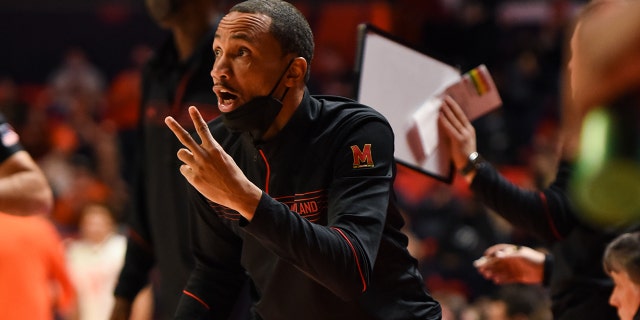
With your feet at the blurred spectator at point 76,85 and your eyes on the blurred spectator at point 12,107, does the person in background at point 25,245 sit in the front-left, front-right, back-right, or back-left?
front-left

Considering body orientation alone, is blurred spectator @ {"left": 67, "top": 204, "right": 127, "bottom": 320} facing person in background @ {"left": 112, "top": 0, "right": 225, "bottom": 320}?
yes

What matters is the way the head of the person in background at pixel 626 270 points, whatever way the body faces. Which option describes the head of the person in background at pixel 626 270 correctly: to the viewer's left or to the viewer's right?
to the viewer's left

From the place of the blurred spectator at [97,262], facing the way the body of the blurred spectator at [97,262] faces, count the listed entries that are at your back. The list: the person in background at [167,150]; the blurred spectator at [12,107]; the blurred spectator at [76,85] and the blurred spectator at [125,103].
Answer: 3

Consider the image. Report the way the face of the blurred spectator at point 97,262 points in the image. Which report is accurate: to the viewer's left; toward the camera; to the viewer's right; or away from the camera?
toward the camera

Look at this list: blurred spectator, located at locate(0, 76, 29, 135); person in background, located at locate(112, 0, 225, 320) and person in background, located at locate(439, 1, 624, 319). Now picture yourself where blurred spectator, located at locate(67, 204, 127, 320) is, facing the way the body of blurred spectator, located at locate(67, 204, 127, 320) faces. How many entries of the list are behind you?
1

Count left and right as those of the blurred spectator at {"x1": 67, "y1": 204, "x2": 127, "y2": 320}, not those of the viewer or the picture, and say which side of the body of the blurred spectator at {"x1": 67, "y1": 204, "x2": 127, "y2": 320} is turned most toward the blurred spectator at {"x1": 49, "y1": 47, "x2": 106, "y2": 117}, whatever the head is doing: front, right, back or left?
back

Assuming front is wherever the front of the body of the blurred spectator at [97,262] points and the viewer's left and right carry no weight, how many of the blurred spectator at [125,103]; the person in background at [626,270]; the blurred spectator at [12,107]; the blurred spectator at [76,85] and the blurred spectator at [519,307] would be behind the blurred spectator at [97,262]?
3

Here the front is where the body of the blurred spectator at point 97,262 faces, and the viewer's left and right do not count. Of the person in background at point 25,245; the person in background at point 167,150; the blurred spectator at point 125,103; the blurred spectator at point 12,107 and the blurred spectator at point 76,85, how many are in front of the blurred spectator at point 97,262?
2

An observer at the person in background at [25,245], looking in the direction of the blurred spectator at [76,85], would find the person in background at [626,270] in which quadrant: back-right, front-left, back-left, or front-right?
back-right
